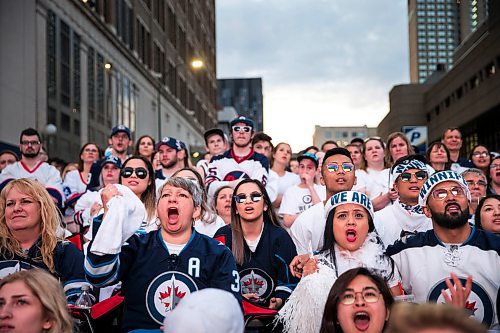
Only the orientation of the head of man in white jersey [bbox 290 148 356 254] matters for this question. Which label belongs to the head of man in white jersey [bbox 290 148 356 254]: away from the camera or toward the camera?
toward the camera

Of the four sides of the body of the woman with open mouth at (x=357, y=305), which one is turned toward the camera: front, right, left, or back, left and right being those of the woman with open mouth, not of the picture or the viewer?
front

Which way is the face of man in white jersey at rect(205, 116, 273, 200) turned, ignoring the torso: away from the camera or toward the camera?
toward the camera

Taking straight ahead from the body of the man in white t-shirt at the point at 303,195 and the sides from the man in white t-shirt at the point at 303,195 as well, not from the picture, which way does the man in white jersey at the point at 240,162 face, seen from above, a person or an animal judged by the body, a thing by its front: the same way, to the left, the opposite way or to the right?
the same way

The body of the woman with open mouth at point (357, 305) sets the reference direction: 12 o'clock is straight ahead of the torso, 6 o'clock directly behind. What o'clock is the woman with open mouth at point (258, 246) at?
the woman with open mouth at point (258, 246) is roughly at 5 o'clock from the woman with open mouth at point (357, 305).

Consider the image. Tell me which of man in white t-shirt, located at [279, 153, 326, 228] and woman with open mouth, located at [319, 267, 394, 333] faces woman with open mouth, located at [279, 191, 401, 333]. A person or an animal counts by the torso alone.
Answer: the man in white t-shirt

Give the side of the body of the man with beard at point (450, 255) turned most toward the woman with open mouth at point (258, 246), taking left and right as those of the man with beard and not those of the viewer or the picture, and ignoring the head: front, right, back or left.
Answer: right

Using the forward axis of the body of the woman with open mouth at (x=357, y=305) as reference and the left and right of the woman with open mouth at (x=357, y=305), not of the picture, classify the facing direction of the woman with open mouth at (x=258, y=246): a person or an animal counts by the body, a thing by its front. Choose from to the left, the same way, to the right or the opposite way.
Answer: the same way

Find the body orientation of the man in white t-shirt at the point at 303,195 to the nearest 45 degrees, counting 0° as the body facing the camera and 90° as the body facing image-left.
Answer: approximately 0°

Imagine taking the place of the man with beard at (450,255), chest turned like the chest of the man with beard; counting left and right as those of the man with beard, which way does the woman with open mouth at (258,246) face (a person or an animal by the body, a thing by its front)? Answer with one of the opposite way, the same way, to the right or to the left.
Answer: the same way

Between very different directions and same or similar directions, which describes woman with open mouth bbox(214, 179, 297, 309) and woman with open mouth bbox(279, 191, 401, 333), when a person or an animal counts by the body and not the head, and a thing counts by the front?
same or similar directions

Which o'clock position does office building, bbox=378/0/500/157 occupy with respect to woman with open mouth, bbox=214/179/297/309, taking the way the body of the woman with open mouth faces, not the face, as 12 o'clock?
The office building is roughly at 7 o'clock from the woman with open mouth.

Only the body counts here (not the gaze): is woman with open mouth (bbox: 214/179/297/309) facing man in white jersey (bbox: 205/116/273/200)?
no

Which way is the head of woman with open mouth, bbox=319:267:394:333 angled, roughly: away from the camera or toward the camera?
toward the camera

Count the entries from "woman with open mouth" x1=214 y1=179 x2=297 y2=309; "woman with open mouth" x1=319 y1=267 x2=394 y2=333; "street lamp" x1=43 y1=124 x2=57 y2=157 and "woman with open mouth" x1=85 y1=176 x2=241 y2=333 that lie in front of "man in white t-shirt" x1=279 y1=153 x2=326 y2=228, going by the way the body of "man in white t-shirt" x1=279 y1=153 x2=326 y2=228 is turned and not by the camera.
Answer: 3

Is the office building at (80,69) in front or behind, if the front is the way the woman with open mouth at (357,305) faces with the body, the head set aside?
behind

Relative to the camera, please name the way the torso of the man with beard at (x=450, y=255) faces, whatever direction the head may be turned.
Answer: toward the camera

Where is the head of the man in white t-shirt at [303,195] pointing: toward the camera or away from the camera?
toward the camera

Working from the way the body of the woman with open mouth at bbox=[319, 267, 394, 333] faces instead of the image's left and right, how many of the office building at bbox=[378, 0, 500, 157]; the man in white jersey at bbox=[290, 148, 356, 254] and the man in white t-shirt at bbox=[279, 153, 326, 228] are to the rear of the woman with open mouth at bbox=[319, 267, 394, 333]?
3
